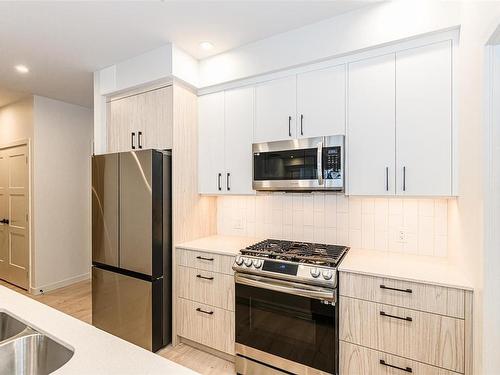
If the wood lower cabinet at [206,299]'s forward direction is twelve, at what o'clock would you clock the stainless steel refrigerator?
The stainless steel refrigerator is roughly at 2 o'clock from the wood lower cabinet.

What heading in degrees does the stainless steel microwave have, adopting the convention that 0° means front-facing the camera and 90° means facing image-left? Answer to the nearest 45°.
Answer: approximately 0°

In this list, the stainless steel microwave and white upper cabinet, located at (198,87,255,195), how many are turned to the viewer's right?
0

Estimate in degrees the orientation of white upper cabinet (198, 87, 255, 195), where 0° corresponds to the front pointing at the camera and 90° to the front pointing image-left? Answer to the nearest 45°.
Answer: approximately 45°

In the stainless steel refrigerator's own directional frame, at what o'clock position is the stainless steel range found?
The stainless steel range is roughly at 9 o'clock from the stainless steel refrigerator.

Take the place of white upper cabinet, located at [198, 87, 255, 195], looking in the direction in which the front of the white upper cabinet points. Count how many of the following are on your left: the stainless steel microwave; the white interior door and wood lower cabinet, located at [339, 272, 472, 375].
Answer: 2

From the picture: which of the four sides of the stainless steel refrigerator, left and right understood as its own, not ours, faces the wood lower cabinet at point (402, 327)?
left

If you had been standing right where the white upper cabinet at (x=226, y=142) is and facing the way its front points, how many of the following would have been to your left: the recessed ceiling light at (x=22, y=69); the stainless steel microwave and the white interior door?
1

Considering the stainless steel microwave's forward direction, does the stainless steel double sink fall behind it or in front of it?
in front

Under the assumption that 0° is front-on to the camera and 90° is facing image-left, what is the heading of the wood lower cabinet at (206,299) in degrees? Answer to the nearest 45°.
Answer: approximately 45°
